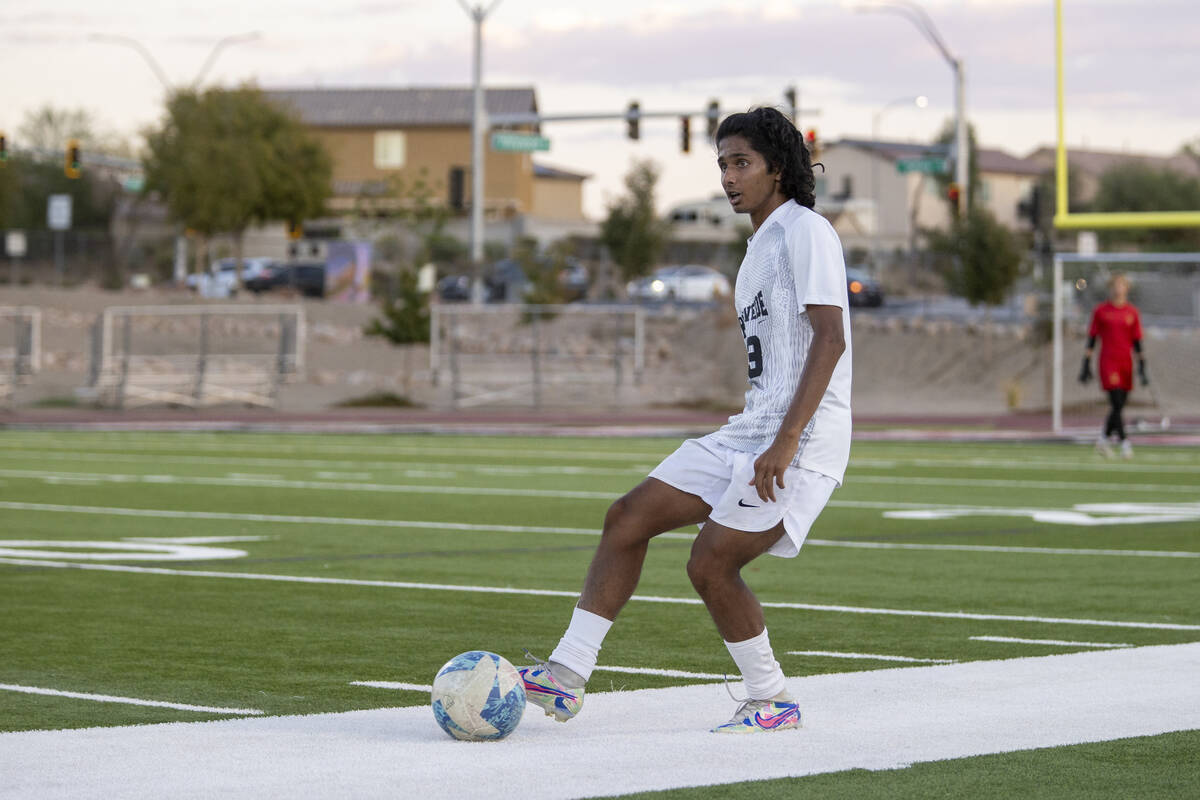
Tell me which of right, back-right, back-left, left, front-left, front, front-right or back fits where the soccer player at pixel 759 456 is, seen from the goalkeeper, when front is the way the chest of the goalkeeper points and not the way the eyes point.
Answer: front

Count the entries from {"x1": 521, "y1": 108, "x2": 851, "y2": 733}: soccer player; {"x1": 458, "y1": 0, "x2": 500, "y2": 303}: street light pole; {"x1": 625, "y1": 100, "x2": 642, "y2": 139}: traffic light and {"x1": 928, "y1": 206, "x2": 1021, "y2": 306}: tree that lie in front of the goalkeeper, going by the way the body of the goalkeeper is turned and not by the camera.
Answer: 1

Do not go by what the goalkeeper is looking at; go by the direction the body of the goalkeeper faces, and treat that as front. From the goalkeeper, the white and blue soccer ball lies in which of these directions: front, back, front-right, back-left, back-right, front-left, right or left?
front

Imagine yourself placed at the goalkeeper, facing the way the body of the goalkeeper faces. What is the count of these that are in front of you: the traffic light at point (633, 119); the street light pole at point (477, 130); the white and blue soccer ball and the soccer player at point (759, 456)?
2

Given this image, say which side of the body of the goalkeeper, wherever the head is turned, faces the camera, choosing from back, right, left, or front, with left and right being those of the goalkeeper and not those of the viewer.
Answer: front

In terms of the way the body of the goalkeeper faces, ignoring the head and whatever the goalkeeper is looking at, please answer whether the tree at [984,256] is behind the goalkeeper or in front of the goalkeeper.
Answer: behind

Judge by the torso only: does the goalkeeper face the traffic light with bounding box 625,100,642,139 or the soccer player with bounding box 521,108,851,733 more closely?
the soccer player

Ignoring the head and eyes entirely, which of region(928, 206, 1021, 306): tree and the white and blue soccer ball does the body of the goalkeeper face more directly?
the white and blue soccer ball

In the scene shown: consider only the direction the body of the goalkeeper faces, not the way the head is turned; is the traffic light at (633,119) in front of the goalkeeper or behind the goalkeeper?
behind

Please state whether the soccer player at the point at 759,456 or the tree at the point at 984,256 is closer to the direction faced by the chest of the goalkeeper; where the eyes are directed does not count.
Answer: the soccer player

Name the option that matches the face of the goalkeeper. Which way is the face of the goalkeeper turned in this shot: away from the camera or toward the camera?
toward the camera

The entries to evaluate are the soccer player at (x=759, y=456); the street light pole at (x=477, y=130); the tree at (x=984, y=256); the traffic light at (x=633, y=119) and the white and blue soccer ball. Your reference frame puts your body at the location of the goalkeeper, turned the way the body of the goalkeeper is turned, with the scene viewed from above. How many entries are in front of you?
2

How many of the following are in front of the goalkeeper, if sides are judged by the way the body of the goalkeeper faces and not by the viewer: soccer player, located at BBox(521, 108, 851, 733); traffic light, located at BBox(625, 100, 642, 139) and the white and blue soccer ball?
2

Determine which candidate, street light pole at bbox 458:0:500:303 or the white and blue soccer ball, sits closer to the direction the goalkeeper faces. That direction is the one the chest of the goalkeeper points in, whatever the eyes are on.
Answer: the white and blue soccer ball
